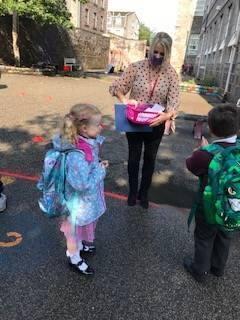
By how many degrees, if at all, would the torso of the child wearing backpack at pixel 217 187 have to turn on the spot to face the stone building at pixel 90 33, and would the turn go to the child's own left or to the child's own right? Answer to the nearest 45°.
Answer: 0° — they already face it

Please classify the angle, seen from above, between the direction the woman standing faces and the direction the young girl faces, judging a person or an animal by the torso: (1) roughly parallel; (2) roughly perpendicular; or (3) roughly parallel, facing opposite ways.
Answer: roughly perpendicular

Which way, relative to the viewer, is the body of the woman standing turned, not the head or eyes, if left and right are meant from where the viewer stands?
facing the viewer

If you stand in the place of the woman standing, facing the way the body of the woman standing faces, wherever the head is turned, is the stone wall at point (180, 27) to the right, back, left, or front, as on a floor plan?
back

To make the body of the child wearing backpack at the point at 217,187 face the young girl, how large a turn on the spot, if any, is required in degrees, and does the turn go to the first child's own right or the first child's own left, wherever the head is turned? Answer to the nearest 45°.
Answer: approximately 45° to the first child's own left

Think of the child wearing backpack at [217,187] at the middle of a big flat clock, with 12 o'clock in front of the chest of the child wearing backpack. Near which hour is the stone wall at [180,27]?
The stone wall is roughly at 1 o'clock from the child wearing backpack.

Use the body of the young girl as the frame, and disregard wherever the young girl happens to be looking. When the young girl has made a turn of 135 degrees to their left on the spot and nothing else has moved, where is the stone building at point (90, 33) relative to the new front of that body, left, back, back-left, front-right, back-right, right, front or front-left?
front-right

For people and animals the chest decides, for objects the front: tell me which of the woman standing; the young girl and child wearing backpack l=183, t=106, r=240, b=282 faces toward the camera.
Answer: the woman standing

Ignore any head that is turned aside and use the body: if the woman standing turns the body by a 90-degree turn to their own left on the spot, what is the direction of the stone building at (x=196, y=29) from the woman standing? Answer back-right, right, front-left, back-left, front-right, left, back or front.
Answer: left

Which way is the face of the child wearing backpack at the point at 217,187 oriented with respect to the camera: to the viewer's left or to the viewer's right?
to the viewer's left

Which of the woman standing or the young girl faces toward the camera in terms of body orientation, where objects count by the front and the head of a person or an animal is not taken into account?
the woman standing

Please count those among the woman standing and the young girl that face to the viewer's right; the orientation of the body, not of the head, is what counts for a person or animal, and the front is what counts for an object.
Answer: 1

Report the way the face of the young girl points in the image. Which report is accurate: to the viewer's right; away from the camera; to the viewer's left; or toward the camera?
to the viewer's right

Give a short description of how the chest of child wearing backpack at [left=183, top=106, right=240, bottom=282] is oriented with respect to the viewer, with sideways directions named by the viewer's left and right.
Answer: facing away from the viewer and to the left of the viewer

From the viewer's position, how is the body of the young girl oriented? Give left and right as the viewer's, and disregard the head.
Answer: facing to the right of the viewer

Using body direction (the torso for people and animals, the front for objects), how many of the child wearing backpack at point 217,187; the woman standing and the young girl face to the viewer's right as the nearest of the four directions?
1
